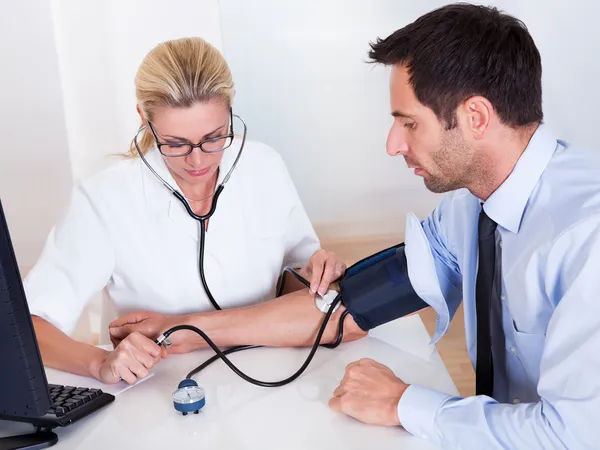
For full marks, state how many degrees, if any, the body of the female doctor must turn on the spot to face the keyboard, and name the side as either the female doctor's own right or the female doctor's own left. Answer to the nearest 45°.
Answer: approximately 45° to the female doctor's own right

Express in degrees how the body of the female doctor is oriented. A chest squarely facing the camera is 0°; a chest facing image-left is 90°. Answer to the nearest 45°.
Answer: approximately 0°

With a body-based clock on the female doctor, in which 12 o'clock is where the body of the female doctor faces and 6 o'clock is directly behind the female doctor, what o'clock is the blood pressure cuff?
The blood pressure cuff is roughly at 10 o'clock from the female doctor.
